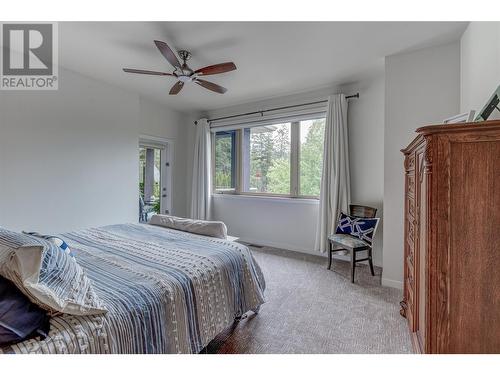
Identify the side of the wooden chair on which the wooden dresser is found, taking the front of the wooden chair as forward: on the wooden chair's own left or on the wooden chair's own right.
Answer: on the wooden chair's own left

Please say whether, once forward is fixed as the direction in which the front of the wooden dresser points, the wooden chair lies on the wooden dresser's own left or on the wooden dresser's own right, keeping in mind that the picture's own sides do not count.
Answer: on the wooden dresser's own right

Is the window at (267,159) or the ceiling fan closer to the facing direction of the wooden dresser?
the ceiling fan

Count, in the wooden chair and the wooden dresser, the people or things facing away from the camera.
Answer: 0

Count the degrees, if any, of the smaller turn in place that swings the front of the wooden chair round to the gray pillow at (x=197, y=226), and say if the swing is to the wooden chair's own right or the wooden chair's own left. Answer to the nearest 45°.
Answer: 0° — it already faces it

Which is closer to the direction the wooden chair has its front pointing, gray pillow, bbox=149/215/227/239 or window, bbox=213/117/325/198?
the gray pillow

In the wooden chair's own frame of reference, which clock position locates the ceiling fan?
The ceiling fan is roughly at 12 o'clock from the wooden chair.

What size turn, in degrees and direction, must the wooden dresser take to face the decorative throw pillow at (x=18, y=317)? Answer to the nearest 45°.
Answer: approximately 45° to its left

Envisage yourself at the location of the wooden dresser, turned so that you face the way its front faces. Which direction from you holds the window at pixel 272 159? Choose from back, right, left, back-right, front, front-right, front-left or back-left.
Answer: front-right

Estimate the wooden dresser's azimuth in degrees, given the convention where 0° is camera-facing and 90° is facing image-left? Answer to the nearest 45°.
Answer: approximately 90°

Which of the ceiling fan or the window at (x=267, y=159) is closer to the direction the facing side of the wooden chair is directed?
the ceiling fan
